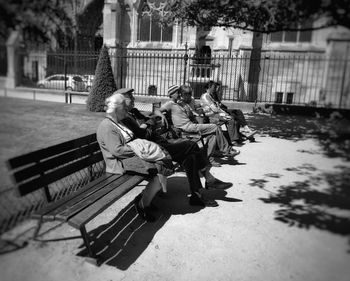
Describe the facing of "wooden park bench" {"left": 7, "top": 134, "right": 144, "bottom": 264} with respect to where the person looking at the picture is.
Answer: facing the viewer and to the right of the viewer

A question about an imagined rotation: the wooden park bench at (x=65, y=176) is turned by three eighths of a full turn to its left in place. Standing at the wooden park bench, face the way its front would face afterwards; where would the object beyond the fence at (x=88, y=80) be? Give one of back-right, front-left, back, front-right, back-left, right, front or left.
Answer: front

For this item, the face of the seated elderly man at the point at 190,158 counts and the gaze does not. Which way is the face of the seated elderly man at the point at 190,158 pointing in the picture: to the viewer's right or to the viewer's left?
to the viewer's right

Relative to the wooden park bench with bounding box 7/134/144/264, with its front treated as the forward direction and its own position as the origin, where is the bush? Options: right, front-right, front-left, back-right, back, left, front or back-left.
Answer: back-left

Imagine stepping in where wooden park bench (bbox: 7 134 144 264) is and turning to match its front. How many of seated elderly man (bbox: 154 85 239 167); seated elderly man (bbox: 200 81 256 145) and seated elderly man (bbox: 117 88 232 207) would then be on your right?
0

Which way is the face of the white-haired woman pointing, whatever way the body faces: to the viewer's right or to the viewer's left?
to the viewer's right

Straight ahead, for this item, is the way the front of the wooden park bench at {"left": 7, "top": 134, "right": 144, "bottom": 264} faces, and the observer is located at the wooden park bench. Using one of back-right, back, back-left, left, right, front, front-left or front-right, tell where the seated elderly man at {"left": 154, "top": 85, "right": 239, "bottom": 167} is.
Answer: left

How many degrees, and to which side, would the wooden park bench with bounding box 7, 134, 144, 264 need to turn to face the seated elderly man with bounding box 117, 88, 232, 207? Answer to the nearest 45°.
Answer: approximately 90° to its left

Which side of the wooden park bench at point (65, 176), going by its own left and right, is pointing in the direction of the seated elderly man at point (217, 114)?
left
